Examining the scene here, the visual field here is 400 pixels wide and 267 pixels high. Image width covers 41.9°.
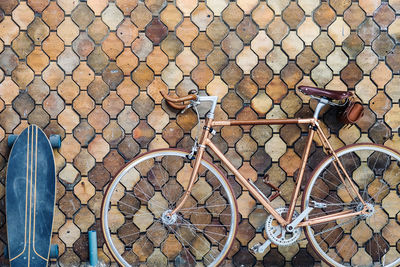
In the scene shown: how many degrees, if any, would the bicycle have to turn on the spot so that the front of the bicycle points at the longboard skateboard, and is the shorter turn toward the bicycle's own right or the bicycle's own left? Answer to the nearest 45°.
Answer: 0° — it already faces it

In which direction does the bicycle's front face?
to the viewer's left
